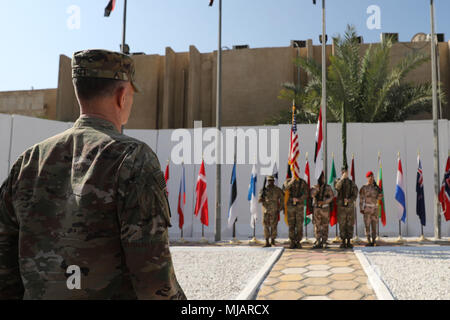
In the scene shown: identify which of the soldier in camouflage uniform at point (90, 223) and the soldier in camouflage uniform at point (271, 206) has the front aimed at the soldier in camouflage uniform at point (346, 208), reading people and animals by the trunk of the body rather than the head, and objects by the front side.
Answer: the soldier in camouflage uniform at point (90, 223)

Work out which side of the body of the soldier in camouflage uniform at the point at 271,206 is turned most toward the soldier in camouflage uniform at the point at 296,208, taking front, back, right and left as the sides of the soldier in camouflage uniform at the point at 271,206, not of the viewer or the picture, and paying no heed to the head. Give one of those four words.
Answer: left

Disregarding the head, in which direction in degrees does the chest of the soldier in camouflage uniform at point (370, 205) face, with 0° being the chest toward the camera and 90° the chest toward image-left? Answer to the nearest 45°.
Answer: approximately 0°

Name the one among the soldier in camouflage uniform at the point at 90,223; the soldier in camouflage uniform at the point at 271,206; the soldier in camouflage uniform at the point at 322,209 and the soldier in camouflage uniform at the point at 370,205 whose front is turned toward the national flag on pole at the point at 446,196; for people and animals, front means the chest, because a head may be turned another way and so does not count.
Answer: the soldier in camouflage uniform at the point at 90,223

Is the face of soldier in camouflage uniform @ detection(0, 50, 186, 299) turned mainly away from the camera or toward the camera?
away from the camera

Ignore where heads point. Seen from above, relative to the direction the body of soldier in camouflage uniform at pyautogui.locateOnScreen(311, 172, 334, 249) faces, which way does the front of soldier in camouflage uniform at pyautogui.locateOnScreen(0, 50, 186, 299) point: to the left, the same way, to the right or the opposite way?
the opposite way

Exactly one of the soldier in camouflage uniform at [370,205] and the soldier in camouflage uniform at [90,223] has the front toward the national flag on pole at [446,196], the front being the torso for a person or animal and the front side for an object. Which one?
the soldier in camouflage uniform at [90,223]

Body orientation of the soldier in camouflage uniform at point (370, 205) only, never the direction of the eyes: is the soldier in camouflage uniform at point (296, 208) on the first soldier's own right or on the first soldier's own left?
on the first soldier's own right

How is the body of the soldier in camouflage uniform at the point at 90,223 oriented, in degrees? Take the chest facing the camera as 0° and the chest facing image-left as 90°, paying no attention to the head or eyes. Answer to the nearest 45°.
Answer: approximately 225°
